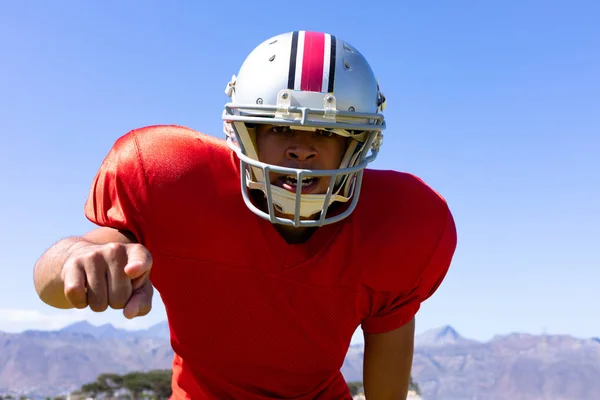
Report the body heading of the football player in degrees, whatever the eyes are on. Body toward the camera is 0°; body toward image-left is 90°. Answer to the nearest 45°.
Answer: approximately 0°
